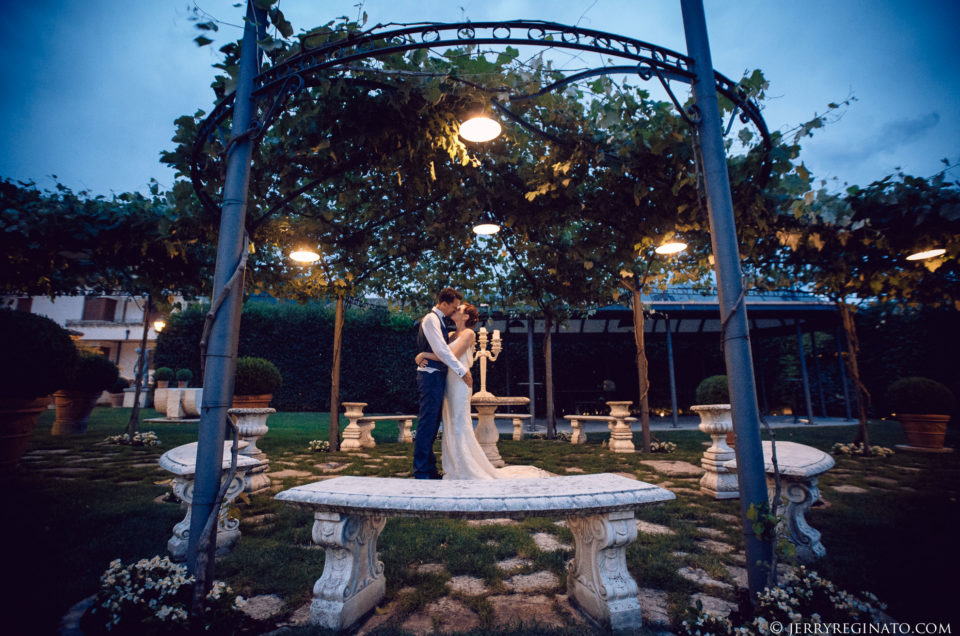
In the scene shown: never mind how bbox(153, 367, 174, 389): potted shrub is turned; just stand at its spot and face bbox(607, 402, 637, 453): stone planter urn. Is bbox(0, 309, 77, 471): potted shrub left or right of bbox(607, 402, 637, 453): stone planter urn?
right

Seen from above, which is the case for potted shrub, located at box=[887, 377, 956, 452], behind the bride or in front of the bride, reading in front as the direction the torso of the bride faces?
behind

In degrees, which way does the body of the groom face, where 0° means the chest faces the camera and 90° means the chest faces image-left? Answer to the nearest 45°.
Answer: approximately 270°

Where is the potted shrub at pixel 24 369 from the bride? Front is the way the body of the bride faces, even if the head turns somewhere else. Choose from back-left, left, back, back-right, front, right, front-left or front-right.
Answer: front

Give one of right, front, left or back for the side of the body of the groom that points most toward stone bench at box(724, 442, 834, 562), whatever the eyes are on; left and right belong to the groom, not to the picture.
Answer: front

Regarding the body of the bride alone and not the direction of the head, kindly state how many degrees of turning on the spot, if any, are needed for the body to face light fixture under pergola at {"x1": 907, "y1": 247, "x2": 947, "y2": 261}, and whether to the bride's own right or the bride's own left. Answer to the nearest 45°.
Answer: approximately 180°

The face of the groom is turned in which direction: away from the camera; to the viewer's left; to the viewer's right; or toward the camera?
to the viewer's right

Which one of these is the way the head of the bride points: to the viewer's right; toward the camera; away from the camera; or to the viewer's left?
to the viewer's left

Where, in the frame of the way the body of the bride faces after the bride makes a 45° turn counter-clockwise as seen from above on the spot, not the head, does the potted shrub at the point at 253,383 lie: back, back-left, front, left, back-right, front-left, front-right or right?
right

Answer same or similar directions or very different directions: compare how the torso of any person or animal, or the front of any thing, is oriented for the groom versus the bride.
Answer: very different directions

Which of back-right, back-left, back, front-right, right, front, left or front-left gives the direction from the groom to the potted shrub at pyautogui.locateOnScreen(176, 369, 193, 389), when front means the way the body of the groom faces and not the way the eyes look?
back-left

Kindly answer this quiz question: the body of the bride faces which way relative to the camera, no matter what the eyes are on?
to the viewer's left
